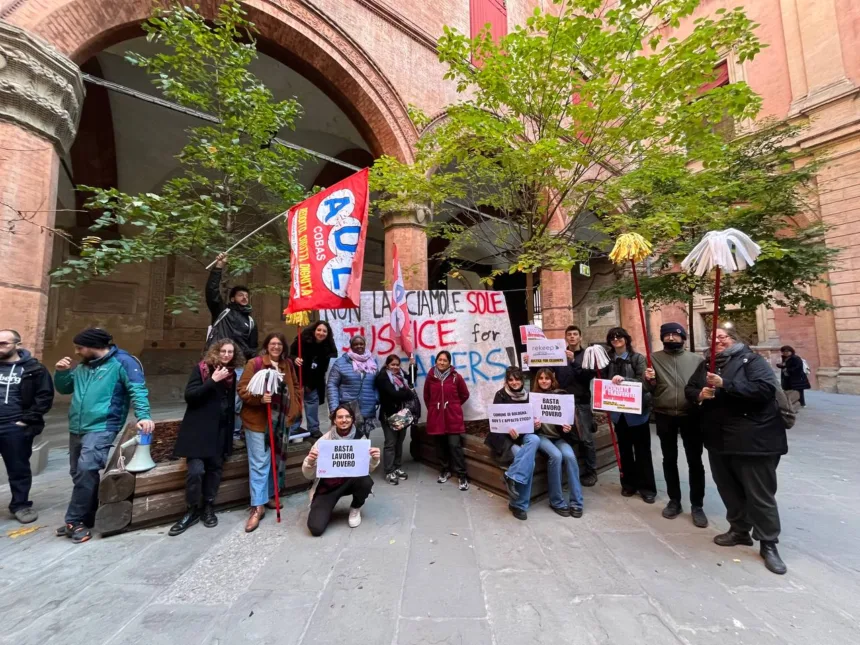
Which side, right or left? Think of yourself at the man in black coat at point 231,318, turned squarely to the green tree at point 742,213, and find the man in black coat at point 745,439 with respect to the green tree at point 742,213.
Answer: right

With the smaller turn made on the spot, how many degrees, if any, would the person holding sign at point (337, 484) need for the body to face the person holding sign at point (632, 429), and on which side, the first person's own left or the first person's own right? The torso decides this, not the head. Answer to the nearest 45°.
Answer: approximately 90° to the first person's own left

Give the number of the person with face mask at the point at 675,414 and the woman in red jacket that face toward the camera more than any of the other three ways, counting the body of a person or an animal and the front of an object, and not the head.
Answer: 2

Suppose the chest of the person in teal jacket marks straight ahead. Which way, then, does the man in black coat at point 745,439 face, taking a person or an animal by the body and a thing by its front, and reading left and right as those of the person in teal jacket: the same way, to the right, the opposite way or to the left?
to the right

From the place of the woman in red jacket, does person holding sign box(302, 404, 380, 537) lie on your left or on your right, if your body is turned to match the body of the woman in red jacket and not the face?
on your right

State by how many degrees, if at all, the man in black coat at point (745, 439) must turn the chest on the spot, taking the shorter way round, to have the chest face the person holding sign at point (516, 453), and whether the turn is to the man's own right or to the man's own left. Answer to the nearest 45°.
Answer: approximately 45° to the man's own right
